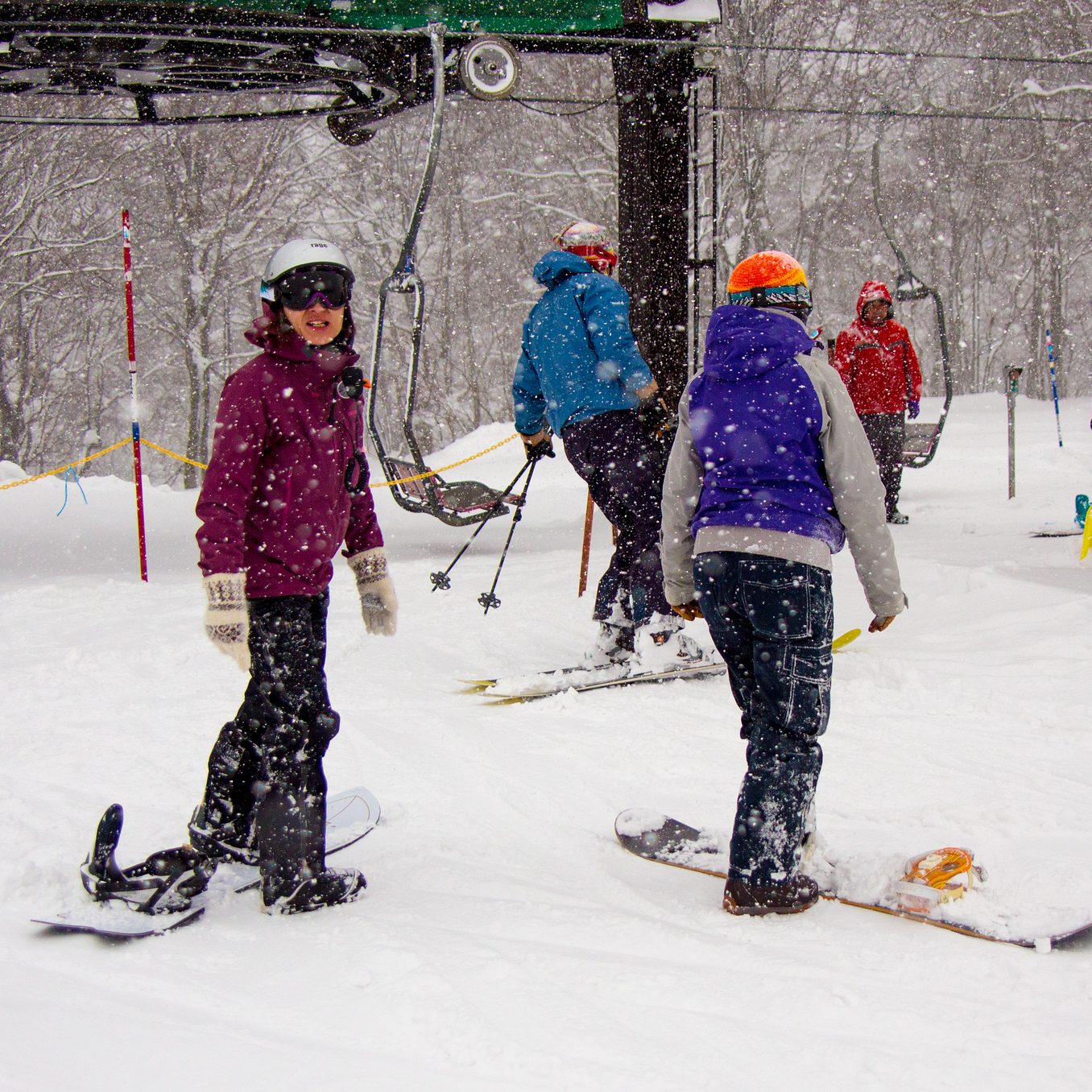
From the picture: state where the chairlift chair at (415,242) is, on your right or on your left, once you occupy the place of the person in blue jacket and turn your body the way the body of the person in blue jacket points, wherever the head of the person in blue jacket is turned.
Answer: on your left

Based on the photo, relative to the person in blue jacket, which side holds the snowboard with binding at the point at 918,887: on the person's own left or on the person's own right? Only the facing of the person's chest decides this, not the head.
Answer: on the person's own right

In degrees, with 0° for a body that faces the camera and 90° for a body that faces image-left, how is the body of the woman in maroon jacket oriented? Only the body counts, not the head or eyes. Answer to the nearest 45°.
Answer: approximately 315°

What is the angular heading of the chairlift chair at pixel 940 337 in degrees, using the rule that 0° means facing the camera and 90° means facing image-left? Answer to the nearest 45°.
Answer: approximately 45°

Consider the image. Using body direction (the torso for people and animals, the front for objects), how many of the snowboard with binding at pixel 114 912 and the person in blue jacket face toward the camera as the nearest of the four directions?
0

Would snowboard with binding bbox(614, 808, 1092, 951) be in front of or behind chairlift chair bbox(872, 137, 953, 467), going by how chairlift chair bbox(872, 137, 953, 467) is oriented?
in front

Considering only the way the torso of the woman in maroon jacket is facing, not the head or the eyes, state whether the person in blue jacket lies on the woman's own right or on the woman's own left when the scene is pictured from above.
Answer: on the woman's own left

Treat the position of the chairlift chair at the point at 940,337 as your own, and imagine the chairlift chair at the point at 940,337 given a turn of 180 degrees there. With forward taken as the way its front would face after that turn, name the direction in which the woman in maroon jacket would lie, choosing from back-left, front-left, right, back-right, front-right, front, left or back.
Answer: back-right

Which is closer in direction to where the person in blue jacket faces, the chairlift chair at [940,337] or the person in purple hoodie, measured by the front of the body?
the chairlift chair

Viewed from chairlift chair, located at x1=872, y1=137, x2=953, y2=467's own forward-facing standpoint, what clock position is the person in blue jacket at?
The person in blue jacket is roughly at 11 o'clock from the chairlift chair.

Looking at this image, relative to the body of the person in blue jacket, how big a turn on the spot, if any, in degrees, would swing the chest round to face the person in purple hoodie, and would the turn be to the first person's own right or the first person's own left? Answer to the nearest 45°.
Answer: approximately 135° to the first person's own right
